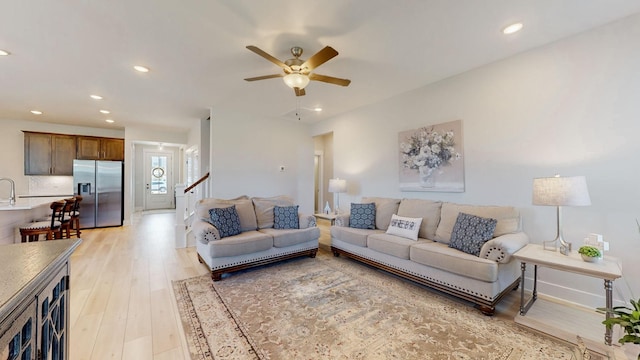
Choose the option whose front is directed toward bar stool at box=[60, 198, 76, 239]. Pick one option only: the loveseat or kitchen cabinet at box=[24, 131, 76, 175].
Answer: the kitchen cabinet

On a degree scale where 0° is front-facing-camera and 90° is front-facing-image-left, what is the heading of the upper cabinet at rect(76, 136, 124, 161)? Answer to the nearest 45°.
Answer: approximately 0°

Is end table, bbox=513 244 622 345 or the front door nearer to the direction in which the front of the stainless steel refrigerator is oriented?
the end table

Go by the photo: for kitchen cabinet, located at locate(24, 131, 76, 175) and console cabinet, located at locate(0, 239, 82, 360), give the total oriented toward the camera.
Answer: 1

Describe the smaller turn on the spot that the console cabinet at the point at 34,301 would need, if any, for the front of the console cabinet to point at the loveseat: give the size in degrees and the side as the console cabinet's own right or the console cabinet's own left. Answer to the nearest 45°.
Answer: approximately 45° to the console cabinet's own left

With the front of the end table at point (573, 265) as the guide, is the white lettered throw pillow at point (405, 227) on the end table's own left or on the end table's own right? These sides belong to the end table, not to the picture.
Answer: on the end table's own right

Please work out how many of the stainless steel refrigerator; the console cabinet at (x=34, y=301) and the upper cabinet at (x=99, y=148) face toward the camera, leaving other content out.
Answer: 2

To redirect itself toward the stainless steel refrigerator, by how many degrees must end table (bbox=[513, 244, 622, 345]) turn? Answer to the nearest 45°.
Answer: approximately 45° to its right

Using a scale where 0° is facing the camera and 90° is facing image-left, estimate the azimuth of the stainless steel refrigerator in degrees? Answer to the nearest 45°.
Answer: approximately 0°

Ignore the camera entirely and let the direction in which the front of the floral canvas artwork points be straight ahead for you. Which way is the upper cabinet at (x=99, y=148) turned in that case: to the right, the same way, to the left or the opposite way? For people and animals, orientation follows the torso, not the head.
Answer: to the left
